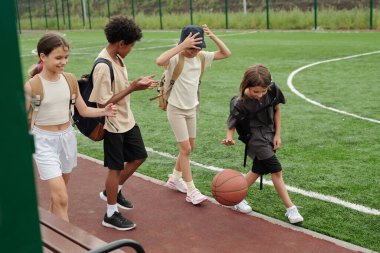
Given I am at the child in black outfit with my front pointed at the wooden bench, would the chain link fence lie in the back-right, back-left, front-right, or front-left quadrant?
back-right

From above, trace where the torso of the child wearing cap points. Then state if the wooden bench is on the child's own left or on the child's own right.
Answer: on the child's own right

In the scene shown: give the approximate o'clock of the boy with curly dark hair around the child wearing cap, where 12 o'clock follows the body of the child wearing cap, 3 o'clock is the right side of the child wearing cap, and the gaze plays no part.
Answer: The boy with curly dark hair is roughly at 3 o'clock from the child wearing cap.

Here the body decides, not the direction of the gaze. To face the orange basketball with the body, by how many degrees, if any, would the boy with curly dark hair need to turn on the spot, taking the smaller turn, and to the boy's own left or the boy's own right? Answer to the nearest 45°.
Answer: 0° — they already face it

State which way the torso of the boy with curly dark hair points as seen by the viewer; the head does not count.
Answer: to the viewer's right

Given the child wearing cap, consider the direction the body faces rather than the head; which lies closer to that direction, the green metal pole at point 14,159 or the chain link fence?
the green metal pole

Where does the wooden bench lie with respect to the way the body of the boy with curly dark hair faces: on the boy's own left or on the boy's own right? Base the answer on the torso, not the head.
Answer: on the boy's own right
